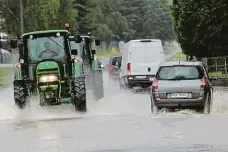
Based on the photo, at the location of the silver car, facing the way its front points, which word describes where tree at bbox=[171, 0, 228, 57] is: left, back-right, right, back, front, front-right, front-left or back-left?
front

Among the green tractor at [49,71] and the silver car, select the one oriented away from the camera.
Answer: the silver car

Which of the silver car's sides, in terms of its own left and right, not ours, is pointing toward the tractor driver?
left

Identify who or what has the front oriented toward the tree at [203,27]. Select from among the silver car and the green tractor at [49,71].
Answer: the silver car

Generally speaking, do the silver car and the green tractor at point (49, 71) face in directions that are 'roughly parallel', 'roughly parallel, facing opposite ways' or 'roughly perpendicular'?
roughly parallel, facing opposite ways

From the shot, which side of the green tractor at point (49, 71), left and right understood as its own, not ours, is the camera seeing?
front

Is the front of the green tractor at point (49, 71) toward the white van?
no

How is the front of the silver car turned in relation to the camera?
facing away from the viewer

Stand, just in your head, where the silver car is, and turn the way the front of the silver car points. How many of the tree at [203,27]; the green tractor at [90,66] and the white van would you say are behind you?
0
